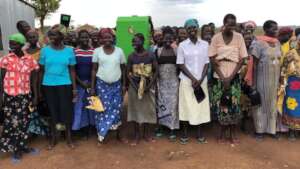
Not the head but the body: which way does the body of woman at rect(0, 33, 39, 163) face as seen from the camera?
toward the camera

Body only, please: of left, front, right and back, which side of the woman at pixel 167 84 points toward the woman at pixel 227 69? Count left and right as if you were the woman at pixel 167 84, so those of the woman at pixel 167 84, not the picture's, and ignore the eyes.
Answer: left

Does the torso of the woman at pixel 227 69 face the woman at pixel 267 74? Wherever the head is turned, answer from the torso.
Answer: no

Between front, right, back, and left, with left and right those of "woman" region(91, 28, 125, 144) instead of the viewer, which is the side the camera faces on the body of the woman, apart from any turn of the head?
front

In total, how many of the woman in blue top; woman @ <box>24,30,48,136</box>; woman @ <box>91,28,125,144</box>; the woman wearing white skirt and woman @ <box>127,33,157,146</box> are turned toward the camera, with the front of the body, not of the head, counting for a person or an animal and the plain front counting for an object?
5

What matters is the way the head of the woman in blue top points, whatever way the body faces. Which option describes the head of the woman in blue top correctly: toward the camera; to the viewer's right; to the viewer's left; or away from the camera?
toward the camera

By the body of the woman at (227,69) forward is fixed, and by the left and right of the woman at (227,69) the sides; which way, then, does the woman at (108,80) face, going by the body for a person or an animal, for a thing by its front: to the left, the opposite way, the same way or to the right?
the same way

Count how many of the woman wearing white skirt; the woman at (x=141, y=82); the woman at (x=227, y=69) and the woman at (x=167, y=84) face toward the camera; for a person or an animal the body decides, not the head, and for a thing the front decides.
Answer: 4

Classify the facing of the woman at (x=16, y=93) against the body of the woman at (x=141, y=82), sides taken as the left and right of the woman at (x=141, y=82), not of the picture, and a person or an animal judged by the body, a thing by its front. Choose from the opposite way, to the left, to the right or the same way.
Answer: the same way

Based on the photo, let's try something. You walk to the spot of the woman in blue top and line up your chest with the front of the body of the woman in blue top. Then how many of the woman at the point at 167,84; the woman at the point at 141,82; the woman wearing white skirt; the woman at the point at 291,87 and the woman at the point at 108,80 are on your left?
5

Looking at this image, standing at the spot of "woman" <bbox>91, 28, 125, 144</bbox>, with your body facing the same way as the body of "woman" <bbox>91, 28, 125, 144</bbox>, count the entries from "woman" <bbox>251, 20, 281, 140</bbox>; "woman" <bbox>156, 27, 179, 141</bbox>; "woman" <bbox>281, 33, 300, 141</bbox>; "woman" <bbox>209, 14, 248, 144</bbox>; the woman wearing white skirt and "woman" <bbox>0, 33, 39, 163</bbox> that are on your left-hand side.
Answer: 5

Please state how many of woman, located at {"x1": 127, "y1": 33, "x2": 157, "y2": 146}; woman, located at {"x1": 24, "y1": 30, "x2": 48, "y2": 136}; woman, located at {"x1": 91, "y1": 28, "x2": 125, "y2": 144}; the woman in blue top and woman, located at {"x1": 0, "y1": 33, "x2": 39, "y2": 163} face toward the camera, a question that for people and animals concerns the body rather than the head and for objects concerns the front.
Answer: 5

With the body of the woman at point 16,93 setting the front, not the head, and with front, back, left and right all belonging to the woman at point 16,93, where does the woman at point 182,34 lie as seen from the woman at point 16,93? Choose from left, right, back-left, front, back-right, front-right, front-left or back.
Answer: left

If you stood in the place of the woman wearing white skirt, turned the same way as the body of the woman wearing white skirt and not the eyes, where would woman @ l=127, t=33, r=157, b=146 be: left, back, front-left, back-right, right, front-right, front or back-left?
right

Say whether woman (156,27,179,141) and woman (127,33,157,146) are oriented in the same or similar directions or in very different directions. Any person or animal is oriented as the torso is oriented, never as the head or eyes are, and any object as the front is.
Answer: same or similar directions

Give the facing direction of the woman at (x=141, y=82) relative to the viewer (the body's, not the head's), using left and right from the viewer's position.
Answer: facing the viewer
